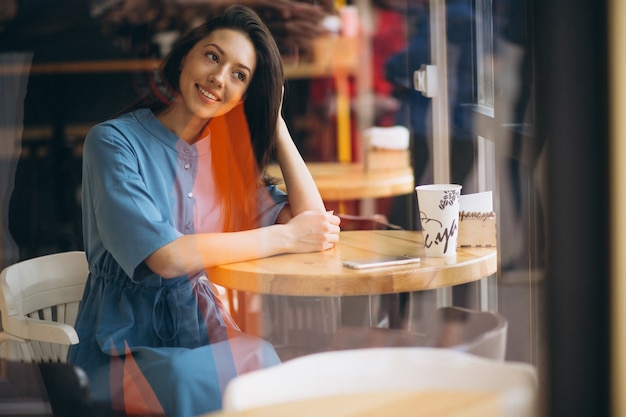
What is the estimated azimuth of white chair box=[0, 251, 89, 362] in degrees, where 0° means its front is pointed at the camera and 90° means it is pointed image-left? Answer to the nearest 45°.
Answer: approximately 315°

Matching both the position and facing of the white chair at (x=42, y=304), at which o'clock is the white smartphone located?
The white smartphone is roughly at 11 o'clock from the white chair.

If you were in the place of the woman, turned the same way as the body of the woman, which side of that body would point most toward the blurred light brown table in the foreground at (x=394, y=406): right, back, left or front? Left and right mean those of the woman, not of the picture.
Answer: front

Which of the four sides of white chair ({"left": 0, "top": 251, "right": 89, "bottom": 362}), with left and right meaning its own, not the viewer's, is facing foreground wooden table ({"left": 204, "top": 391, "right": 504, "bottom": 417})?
front

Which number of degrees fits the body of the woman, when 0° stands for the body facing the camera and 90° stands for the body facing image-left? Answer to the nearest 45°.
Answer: approximately 315°
